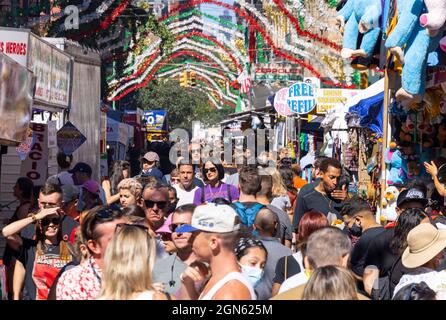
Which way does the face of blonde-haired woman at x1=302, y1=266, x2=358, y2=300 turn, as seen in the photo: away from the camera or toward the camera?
away from the camera

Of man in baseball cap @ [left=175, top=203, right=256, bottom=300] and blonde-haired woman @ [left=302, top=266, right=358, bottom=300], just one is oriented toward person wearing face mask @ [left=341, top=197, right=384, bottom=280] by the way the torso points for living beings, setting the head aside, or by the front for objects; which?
the blonde-haired woman

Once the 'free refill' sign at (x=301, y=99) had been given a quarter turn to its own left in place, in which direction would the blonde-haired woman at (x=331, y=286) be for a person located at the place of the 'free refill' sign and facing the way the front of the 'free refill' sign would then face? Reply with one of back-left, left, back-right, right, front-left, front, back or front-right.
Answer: right

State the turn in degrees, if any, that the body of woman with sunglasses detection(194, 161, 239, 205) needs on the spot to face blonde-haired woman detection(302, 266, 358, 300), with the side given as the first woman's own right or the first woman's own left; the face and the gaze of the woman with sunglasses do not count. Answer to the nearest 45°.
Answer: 0° — they already face them

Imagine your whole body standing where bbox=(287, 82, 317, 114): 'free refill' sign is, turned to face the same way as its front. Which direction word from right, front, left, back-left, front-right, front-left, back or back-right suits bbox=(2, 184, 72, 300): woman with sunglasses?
front

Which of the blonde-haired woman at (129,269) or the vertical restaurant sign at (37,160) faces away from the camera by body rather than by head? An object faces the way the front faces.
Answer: the blonde-haired woman

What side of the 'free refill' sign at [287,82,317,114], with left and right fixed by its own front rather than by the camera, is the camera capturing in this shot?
front

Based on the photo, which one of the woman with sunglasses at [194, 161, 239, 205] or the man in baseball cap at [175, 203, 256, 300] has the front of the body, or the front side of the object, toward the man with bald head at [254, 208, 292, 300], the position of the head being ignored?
the woman with sunglasses

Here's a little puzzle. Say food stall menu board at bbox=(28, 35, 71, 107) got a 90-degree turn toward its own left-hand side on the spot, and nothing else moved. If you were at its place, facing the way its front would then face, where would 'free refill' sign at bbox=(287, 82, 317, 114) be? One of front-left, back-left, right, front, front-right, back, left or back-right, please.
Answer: front

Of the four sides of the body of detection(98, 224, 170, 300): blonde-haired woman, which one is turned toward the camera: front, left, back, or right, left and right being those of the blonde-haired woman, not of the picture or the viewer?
back

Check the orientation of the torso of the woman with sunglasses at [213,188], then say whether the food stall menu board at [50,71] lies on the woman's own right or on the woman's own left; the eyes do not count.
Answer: on the woman's own right
